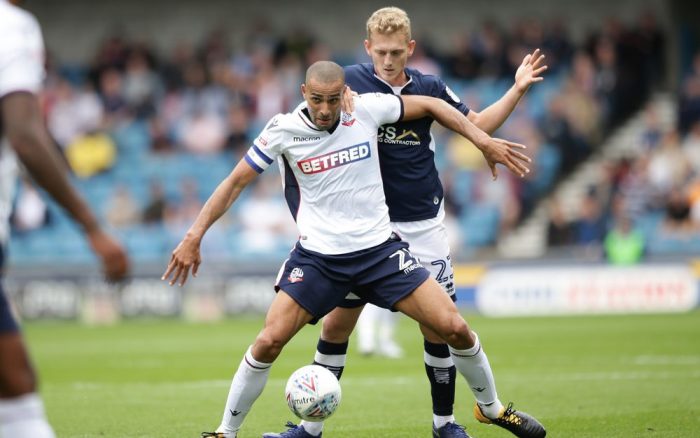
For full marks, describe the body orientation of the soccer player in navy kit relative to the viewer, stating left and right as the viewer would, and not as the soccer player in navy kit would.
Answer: facing the viewer

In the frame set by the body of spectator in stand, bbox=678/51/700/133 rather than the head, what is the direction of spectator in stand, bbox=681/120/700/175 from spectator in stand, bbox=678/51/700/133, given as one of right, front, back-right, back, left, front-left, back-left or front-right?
front

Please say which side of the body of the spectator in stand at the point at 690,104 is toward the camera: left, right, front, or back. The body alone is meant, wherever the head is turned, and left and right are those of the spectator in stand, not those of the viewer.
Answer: front

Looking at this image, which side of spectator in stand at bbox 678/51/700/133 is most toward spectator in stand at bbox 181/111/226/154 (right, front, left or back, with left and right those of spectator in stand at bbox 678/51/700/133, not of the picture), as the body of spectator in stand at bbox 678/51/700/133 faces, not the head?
right

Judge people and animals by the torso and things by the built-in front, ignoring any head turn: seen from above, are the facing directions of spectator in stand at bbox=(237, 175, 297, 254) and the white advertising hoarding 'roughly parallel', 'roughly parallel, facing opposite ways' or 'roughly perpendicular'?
roughly parallel

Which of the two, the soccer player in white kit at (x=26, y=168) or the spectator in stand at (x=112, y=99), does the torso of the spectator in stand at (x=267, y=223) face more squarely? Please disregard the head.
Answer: the soccer player in white kit

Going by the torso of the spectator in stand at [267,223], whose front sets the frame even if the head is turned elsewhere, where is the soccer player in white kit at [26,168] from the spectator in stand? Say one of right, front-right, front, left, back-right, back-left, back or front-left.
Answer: front

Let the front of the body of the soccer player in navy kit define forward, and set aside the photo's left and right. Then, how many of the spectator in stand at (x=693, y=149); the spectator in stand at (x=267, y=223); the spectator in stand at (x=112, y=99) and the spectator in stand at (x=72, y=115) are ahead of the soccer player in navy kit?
0

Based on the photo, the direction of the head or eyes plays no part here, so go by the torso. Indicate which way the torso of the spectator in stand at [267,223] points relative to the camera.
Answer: toward the camera

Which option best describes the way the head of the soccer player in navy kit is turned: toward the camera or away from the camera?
toward the camera

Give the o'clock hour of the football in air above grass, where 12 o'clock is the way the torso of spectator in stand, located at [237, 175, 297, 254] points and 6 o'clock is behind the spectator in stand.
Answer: The football in air above grass is roughly at 12 o'clock from the spectator in stand.
